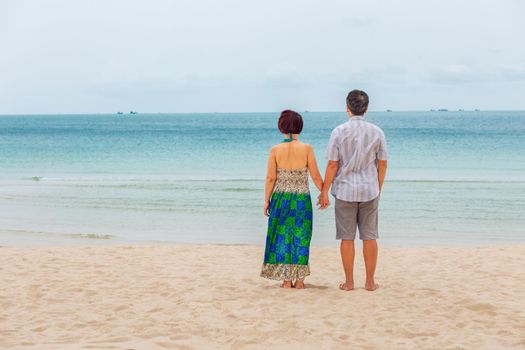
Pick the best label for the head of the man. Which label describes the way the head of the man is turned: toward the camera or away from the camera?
away from the camera

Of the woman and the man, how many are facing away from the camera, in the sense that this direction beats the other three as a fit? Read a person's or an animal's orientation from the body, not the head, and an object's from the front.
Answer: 2

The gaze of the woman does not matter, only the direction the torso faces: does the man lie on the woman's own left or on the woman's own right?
on the woman's own right

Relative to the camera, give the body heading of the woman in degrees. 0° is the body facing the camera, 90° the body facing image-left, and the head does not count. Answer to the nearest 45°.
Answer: approximately 180°

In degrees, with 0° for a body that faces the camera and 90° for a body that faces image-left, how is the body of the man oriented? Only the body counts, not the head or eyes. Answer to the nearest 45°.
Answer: approximately 180°

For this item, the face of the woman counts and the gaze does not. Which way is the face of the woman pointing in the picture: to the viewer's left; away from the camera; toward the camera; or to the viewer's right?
away from the camera

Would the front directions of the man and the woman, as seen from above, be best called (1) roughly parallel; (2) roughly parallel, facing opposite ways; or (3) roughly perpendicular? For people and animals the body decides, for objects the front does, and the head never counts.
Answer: roughly parallel

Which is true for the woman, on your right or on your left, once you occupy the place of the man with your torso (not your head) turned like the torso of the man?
on your left
